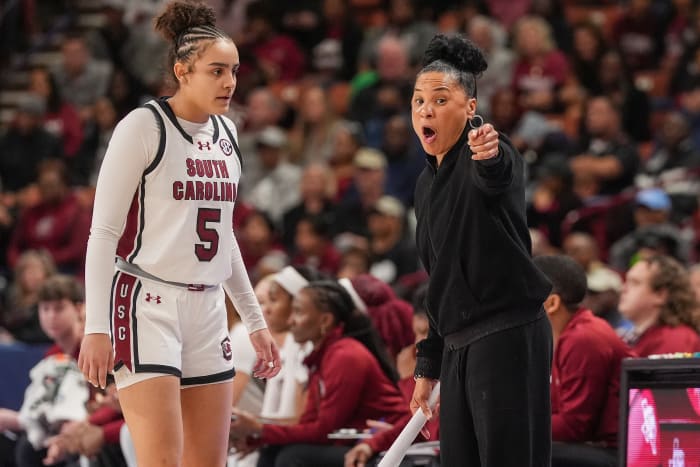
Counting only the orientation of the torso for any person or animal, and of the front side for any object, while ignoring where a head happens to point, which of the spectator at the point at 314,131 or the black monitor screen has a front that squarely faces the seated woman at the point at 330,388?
the spectator

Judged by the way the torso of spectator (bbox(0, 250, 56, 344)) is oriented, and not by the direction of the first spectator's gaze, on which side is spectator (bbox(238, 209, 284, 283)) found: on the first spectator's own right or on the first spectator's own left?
on the first spectator's own left

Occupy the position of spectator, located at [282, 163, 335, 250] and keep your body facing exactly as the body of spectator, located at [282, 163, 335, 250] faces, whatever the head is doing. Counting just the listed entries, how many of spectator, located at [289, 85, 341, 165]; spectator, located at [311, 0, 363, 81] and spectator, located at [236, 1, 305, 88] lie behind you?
3

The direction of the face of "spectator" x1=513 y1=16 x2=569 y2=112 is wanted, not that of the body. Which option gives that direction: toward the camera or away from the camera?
toward the camera

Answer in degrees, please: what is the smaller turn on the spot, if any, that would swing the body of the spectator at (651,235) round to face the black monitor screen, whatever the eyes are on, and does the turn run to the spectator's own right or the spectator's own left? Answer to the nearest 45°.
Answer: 0° — they already face it

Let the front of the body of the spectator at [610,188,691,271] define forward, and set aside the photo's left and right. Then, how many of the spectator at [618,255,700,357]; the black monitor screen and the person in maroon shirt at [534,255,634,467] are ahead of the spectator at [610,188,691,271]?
3

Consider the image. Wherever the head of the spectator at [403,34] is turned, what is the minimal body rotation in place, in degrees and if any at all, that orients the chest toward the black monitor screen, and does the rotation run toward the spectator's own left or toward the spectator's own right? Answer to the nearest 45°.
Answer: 0° — they already face it

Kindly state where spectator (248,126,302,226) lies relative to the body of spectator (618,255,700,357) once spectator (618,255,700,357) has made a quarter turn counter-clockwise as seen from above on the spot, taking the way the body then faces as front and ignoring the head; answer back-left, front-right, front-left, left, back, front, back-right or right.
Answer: back-right

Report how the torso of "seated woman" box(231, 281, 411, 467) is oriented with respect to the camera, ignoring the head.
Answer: to the viewer's left

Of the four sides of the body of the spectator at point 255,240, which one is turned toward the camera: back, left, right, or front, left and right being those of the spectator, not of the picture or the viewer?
front

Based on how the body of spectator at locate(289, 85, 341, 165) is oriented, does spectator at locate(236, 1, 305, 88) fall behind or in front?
behind

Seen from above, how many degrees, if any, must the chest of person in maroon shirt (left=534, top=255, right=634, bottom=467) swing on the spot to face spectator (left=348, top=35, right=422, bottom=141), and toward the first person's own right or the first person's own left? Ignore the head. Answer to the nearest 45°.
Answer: approximately 90° to the first person's own right

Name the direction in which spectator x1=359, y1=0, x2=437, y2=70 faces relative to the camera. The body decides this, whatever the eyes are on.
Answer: toward the camera
